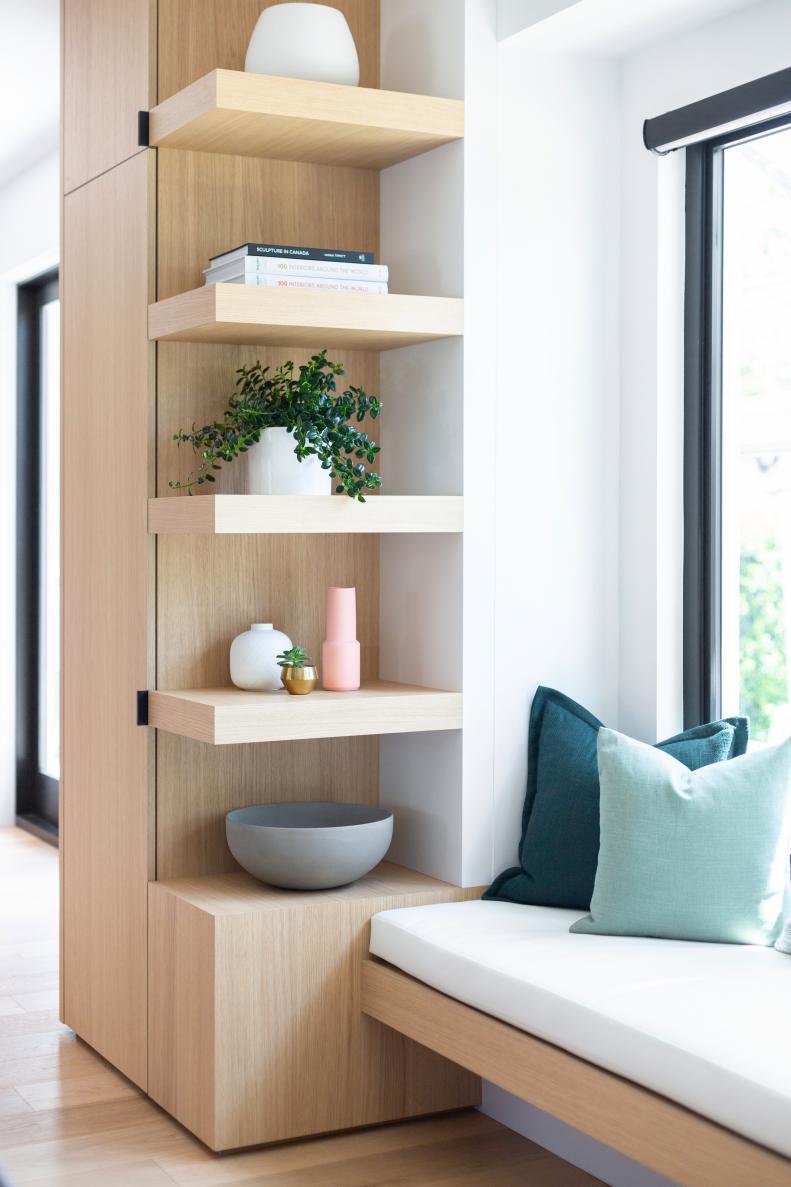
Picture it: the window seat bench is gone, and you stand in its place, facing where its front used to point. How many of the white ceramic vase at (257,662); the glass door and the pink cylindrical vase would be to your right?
3

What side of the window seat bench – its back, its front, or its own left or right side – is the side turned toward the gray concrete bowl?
right

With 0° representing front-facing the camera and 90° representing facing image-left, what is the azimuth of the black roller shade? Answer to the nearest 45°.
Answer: approximately 45°

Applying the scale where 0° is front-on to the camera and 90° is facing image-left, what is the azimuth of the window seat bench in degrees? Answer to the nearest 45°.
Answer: approximately 45°

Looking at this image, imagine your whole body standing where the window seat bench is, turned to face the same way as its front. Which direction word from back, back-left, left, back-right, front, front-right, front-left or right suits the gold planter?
right

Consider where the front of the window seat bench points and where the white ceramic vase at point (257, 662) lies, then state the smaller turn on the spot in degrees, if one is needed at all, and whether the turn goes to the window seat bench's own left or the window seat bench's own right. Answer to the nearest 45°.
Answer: approximately 90° to the window seat bench's own right
